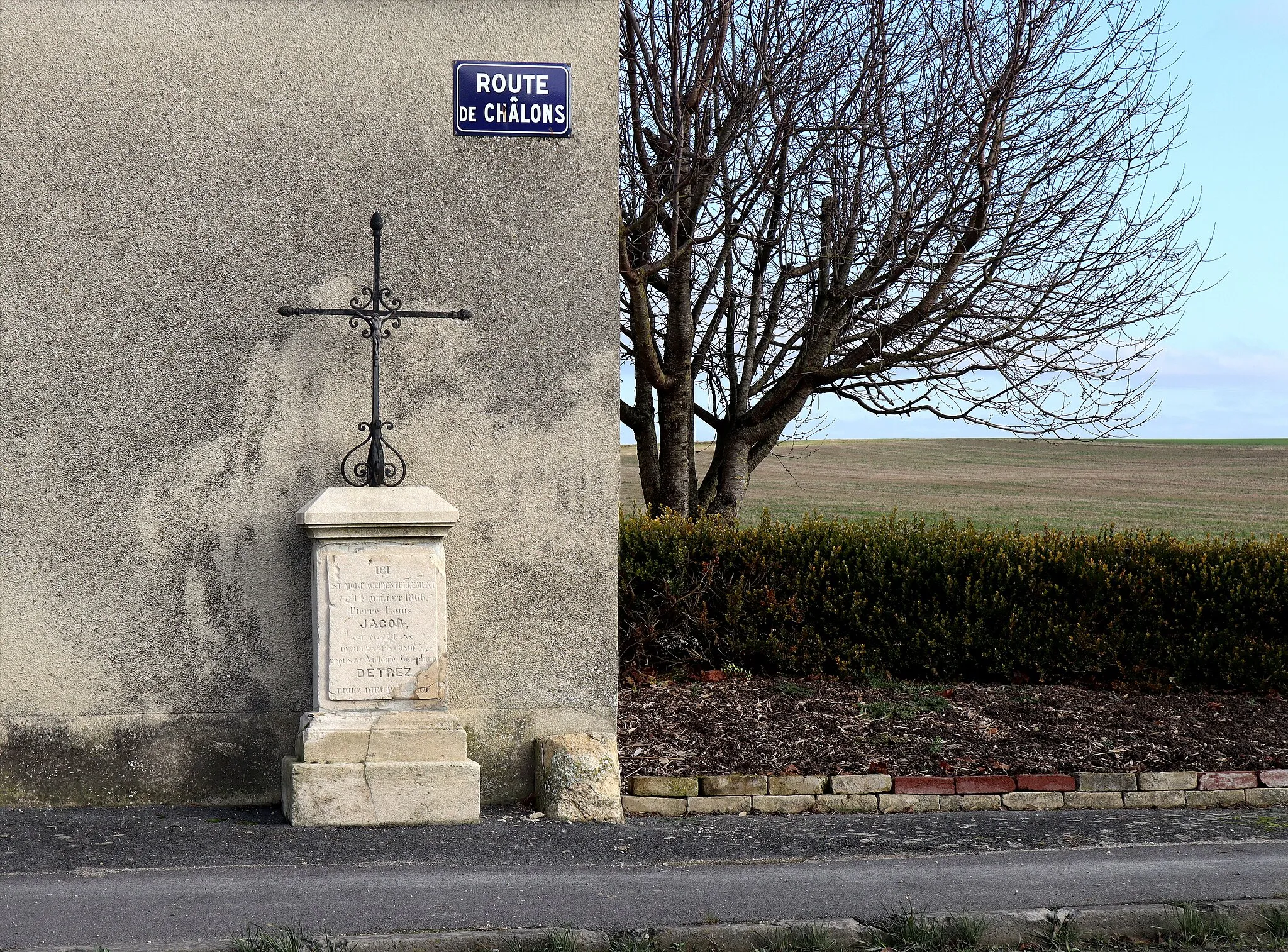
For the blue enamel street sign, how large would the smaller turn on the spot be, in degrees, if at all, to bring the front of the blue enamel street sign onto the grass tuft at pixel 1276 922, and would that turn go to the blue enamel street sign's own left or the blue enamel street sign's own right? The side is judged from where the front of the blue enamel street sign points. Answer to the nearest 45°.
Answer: approximately 45° to the blue enamel street sign's own left

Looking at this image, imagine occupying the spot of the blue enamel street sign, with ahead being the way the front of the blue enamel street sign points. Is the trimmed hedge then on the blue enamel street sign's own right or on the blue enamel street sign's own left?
on the blue enamel street sign's own left

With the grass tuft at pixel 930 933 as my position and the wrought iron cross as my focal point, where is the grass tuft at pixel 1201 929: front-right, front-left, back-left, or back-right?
back-right

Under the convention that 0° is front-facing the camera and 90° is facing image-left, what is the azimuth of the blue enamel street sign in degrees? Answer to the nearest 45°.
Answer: approximately 0°
